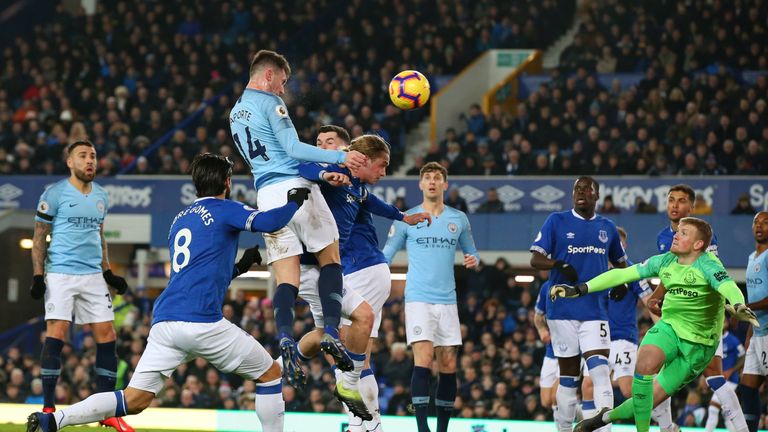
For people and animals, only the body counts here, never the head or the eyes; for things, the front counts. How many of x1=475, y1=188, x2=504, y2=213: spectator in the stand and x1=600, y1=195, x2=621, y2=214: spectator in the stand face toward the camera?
2

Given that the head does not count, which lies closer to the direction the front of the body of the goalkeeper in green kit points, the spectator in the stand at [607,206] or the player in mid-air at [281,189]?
the player in mid-air

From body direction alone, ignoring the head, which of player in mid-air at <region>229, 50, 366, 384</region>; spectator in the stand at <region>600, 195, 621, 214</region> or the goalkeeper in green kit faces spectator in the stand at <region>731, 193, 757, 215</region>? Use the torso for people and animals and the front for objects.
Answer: the player in mid-air

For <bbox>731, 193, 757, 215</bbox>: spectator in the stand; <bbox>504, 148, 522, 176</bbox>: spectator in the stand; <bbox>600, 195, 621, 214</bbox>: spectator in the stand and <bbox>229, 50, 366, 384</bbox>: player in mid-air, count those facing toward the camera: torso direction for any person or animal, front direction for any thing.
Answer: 3

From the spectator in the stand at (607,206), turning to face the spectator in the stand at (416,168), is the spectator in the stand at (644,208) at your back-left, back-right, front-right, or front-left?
back-right

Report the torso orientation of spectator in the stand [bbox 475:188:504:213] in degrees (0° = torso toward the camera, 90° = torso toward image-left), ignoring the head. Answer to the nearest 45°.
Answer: approximately 0°

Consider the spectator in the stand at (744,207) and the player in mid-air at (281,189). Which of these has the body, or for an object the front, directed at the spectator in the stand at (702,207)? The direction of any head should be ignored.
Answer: the player in mid-air

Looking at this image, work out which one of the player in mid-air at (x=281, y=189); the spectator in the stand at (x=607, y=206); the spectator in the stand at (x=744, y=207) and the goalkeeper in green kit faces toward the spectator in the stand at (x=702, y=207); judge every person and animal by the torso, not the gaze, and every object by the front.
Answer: the player in mid-air

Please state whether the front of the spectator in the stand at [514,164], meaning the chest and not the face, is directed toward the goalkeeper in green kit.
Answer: yes

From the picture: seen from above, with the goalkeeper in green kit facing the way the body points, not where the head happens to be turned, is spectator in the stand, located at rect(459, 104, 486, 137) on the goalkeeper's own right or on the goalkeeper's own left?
on the goalkeeper's own right

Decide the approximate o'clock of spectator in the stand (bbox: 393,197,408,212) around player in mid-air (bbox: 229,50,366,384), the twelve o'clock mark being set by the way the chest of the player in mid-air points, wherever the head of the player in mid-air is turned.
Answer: The spectator in the stand is roughly at 11 o'clock from the player in mid-air.
